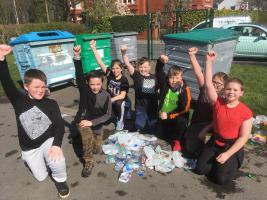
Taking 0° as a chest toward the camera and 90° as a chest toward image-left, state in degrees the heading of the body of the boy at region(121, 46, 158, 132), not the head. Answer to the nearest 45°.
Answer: approximately 0°

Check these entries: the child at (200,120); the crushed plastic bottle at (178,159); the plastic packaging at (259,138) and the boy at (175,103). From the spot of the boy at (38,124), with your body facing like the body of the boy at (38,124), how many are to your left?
4

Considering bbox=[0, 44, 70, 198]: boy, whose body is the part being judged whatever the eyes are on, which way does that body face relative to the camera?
toward the camera

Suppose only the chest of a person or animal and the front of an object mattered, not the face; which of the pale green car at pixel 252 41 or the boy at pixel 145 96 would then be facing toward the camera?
the boy

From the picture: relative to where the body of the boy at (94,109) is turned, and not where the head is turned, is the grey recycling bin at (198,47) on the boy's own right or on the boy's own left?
on the boy's own left

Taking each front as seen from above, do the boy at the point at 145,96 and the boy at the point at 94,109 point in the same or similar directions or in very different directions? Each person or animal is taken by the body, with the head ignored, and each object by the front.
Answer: same or similar directions

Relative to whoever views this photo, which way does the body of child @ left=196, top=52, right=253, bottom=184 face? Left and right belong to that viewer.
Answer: facing the viewer and to the left of the viewer

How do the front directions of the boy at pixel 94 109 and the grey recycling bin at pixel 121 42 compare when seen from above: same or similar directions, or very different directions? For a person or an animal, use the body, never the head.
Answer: same or similar directions

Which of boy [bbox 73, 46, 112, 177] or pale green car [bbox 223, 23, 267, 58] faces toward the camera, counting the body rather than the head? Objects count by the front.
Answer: the boy

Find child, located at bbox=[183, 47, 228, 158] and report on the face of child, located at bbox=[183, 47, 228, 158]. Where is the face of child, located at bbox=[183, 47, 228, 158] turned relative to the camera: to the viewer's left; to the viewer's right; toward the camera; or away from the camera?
toward the camera

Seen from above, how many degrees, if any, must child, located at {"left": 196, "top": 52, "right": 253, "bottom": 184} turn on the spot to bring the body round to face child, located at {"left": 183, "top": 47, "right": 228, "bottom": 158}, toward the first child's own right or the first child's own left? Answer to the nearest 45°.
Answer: approximately 90° to the first child's own right

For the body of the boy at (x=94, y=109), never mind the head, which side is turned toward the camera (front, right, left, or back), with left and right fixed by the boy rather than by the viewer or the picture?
front

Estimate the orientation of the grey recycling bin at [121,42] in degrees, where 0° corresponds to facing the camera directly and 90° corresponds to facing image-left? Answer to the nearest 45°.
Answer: approximately 0°

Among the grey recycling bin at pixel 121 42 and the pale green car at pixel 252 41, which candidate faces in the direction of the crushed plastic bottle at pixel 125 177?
the grey recycling bin

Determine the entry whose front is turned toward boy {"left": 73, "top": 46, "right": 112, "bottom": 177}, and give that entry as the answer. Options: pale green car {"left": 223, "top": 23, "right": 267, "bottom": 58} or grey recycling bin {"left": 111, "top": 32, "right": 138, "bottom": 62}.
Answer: the grey recycling bin

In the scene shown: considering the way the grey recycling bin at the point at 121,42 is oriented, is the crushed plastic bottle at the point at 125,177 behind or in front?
in front

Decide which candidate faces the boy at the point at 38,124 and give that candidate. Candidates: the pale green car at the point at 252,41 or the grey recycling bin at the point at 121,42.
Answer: the grey recycling bin

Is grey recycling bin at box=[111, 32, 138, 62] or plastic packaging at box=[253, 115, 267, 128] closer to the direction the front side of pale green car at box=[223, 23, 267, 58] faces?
the plastic packaging
